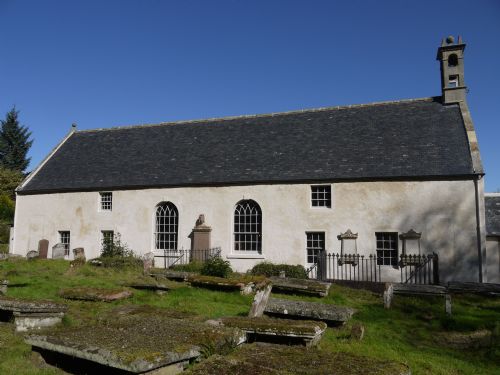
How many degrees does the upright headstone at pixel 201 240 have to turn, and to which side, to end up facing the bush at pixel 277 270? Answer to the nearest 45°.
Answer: approximately 45° to its left

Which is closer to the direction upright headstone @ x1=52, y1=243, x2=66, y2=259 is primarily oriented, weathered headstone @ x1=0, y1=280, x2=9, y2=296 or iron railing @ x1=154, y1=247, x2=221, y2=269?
the weathered headstone

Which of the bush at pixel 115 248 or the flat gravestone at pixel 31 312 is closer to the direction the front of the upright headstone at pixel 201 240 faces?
the flat gravestone

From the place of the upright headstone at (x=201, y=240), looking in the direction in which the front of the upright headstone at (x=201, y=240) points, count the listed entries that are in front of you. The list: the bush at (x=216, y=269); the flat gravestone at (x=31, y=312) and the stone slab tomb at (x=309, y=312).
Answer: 3

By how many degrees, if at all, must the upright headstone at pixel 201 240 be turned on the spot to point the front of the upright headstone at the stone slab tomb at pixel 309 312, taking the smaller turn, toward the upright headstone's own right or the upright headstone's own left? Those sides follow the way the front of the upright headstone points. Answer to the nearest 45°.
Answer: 0° — it already faces it

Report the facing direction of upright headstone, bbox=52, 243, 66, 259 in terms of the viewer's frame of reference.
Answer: facing the viewer

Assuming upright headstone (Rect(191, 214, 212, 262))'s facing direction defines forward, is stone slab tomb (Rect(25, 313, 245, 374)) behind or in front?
in front

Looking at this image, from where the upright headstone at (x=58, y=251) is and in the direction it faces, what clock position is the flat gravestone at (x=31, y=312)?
The flat gravestone is roughly at 12 o'clock from the upright headstone.

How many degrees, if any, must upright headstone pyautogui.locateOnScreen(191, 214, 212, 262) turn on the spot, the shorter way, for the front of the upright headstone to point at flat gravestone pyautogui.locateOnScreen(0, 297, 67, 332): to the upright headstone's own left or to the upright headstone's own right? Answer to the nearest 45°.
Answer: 0° — it already faces it

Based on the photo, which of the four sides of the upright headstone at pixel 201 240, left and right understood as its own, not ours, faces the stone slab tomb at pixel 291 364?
front

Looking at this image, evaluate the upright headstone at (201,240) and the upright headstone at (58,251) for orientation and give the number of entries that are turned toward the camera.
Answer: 2
